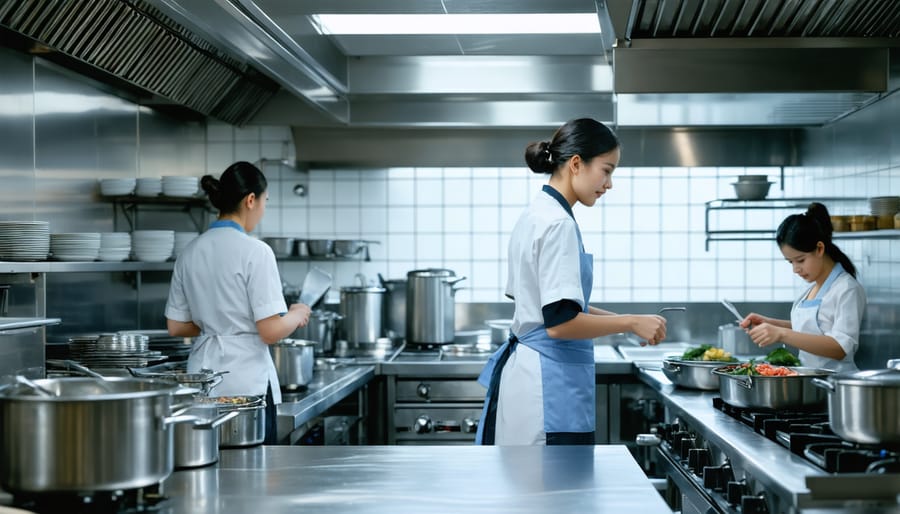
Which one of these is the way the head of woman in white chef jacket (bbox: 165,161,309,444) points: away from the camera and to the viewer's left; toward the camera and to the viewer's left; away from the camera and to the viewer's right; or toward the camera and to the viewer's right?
away from the camera and to the viewer's right

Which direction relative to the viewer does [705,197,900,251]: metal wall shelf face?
toward the camera

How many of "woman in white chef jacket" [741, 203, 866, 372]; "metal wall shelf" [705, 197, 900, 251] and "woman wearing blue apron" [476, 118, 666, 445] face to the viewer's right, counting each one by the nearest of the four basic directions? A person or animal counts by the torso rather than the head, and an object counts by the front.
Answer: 1

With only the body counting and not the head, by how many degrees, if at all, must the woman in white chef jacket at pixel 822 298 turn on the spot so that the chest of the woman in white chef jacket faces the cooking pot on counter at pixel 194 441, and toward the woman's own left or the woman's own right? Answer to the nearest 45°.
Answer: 0° — they already face it

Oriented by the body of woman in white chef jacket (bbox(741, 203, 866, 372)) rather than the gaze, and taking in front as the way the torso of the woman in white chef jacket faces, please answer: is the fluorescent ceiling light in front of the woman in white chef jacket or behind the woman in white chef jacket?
in front

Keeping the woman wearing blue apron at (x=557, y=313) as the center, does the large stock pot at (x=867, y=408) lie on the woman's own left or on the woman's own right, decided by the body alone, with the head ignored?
on the woman's own right

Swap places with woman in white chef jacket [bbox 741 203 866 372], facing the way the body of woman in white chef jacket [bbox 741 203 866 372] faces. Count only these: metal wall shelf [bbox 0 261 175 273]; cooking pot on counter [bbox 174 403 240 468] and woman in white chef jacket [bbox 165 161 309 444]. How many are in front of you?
3

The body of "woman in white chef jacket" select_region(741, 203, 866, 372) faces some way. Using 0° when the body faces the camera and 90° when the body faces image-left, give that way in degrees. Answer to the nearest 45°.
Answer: approximately 45°

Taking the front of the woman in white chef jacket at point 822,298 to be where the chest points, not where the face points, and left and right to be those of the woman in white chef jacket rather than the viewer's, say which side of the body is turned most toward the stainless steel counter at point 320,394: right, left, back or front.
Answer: front

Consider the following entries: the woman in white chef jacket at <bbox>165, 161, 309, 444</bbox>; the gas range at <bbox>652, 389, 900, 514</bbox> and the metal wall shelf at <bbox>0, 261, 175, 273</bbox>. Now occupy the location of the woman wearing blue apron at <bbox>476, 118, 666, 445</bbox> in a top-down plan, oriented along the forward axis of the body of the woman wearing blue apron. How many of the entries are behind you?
2

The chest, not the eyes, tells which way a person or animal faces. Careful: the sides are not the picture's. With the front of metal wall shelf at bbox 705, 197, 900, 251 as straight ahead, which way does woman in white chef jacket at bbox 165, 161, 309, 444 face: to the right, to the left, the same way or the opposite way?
the opposite way

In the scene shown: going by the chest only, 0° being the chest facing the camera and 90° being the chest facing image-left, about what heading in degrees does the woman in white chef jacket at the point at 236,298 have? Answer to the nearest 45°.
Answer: approximately 225°

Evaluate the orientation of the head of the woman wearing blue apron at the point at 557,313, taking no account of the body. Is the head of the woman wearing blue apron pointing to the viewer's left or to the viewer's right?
to the viewer's right

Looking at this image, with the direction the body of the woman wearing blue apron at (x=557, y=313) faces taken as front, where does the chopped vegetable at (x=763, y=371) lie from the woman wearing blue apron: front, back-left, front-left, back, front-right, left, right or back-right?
front

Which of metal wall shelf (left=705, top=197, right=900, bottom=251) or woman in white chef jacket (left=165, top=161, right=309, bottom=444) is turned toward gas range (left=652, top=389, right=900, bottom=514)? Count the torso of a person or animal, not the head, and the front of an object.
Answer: the metal wall shelf

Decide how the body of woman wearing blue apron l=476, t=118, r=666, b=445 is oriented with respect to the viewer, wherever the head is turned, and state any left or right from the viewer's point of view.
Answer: facing to the right of the viewer

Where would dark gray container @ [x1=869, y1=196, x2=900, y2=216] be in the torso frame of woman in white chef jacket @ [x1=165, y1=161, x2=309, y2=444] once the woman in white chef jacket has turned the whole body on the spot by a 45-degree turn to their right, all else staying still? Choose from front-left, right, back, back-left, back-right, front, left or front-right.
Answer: front
